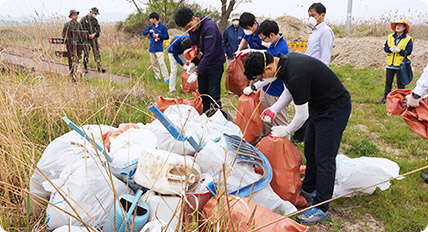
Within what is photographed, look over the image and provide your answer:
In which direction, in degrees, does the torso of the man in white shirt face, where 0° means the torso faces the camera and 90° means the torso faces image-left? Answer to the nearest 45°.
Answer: approximately 45°

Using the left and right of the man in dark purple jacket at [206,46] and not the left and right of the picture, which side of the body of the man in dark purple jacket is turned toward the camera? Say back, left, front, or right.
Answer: left

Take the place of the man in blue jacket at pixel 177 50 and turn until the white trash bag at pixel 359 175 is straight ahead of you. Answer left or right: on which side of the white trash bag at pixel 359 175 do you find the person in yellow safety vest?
left

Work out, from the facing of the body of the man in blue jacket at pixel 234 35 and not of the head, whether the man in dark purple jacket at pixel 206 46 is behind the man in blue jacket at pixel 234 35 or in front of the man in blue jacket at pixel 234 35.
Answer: in front

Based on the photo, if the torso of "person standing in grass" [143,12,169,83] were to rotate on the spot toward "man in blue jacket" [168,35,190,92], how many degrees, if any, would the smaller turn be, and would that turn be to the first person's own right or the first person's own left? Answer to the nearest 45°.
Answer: approximately 45° to the first person's own left

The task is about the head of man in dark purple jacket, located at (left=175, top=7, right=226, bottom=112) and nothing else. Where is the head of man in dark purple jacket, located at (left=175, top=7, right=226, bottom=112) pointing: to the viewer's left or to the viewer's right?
to the viewer's left

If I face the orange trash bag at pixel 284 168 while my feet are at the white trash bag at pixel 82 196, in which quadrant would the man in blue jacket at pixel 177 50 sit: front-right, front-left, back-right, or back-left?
front-left

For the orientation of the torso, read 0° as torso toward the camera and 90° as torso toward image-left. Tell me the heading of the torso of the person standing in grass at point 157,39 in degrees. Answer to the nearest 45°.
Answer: approximately 45°

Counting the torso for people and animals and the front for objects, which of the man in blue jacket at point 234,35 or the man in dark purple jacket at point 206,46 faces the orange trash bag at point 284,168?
the man in blue jacket at point 234,35

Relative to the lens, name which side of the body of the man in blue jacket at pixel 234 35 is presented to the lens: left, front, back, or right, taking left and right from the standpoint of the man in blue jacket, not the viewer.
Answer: front
